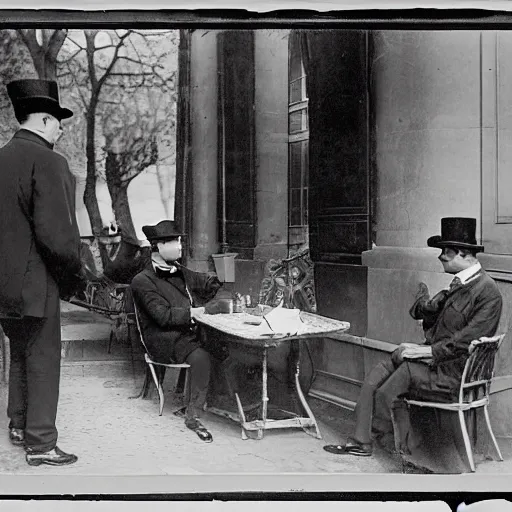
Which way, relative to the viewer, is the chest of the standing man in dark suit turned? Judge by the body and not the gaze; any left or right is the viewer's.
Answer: facing away from the viewer and to the right of the viewer

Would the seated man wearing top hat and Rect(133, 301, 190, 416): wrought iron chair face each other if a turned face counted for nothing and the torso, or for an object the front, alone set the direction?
yes

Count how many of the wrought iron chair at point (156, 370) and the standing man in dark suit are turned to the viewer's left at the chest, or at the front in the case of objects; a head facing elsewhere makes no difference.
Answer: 0

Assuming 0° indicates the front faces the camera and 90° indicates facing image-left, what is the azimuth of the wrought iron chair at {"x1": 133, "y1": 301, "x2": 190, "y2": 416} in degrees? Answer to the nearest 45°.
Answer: approximately 270°

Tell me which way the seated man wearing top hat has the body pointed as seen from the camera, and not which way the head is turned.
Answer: to the viewer's left

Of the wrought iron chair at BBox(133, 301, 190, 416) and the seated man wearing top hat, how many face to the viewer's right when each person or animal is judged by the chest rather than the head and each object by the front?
1

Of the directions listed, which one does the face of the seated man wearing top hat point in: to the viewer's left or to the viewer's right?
to the viewer's left

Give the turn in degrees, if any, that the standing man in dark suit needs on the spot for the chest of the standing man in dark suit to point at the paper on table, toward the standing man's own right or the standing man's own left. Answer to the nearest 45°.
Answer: approximately 45° to the standing man's own right

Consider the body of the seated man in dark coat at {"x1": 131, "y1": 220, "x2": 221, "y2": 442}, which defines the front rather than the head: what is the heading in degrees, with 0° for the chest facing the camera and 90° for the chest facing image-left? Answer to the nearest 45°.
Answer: approximately 315°

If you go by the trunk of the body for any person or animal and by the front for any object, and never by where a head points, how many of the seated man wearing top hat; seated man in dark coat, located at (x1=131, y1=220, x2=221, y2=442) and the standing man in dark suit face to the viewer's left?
1

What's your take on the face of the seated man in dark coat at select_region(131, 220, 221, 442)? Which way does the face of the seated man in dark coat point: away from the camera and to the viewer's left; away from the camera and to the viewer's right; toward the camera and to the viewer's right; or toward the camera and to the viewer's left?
toward the camera and to the viewer's right
